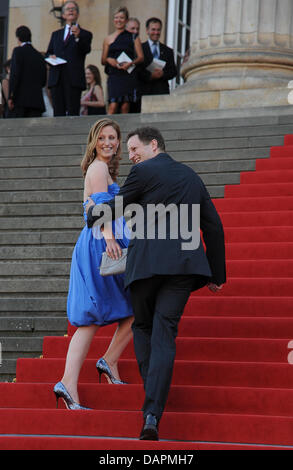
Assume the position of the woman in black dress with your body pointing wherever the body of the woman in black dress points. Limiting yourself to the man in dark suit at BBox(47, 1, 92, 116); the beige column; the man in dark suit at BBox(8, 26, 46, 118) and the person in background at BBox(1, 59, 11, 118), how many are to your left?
1

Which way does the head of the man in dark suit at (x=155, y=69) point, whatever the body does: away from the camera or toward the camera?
toward the camera

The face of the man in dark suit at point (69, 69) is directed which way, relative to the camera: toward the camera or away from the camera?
toward the camera

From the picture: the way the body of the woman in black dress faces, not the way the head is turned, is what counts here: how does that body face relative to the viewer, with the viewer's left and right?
facing the viewer

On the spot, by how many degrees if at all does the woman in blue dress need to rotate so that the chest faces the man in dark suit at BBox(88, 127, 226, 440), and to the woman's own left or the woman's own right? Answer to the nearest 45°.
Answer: approximately 45° to the woman's own right

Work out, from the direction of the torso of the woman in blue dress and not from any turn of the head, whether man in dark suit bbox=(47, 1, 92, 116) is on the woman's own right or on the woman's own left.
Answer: on the woman's own left

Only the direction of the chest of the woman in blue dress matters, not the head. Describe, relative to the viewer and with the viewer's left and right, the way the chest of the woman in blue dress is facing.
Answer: facing to the right of the viewer

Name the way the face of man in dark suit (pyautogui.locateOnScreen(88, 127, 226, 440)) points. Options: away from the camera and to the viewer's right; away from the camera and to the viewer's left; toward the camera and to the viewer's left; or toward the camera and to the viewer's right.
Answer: toward the camera and to the viewer's left

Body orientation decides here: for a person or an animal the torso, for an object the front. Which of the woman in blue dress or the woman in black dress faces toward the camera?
the woman in black dress

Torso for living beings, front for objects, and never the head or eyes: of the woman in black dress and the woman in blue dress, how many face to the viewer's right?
1

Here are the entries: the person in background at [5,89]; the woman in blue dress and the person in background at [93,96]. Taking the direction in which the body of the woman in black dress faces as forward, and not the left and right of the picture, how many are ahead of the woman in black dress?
1
